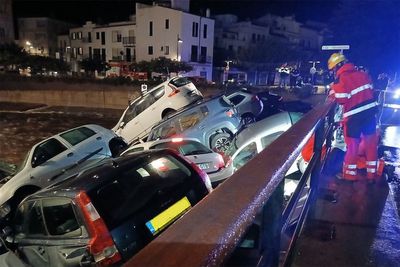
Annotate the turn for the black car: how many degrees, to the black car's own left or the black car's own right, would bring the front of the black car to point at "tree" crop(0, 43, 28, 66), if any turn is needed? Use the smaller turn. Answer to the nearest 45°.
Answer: approximately 45° to the black car's own right

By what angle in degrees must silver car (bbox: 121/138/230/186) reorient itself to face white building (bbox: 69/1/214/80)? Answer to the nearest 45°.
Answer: approximately 45° to its right

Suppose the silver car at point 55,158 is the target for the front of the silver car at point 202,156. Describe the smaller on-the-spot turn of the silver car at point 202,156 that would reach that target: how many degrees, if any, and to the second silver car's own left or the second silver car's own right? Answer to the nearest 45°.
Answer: approximately 45° to the second silver car's own left

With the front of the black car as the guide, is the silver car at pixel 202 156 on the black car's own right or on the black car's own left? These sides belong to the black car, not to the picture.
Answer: on the black car's own right

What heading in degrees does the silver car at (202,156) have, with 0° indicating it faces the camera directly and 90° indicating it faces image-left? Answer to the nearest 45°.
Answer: approximately 135°

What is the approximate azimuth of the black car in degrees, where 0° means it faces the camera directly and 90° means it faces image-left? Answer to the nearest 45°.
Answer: approximately 135°

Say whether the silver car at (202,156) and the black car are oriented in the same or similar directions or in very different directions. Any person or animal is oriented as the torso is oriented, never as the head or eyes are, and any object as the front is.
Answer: same or similar directions

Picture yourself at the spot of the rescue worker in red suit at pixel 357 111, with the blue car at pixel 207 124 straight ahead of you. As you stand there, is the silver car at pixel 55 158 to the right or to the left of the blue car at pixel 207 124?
left

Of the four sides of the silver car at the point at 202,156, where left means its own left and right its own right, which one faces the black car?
left

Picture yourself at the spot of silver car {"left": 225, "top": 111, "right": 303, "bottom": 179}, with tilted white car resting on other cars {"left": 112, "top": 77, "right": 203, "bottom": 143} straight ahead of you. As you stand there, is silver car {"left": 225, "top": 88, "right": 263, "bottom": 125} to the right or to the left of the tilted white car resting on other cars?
right

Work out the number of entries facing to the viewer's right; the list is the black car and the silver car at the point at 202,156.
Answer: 0

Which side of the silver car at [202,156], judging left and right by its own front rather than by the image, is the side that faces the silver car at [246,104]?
right

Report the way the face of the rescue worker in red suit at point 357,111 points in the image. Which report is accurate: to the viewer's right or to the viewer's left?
to the viewer's left
